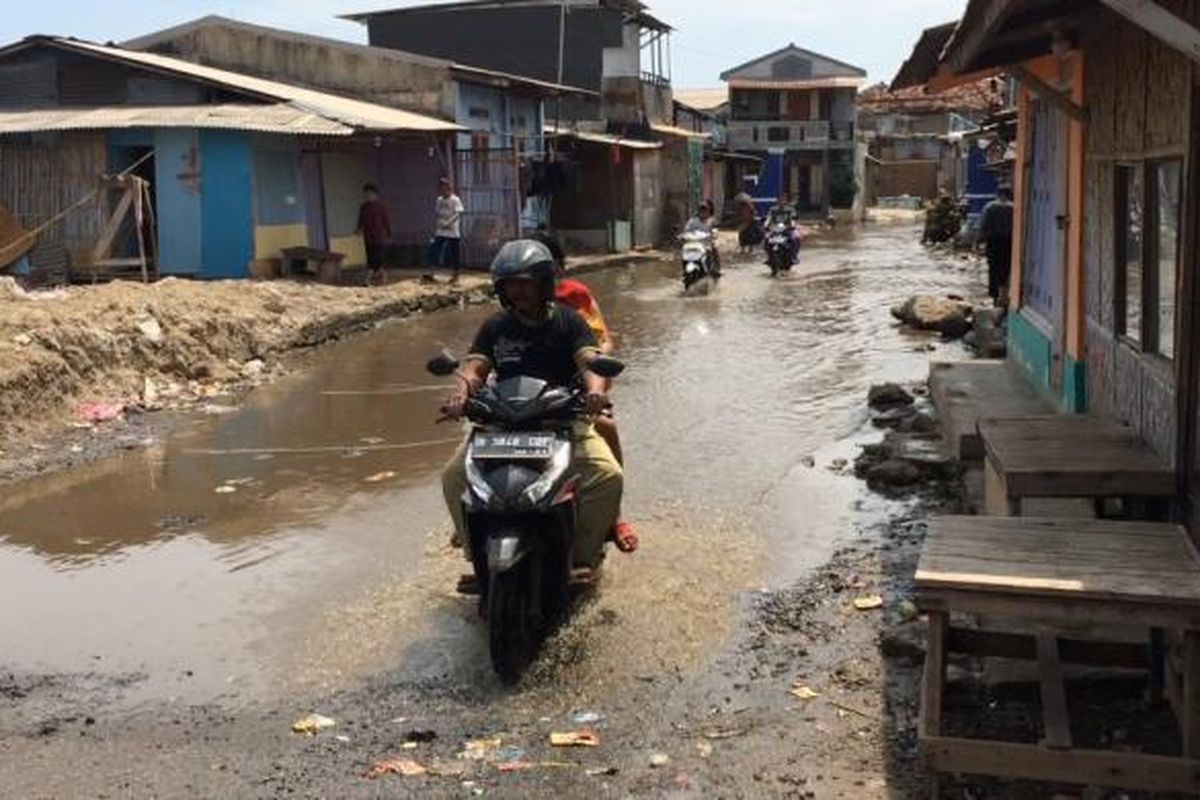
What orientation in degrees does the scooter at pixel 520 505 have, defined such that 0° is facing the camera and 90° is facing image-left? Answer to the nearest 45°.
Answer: approximately 0°

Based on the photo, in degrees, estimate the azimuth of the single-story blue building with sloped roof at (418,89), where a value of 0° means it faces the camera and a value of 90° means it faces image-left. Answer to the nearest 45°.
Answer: approximately 315°

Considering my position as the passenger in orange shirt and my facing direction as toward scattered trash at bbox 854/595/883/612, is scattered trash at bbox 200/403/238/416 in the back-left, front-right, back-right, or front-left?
back-left

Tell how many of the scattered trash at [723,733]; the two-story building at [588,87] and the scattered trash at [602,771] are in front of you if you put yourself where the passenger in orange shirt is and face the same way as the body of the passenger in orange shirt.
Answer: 2

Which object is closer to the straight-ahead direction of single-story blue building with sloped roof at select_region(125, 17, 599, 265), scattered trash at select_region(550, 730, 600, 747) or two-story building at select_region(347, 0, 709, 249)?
the scattered trash

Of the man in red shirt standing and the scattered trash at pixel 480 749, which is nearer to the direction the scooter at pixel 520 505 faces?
the scattered trash

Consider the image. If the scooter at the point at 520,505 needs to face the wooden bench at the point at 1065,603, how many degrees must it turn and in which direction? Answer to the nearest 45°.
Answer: approximately 45° to its left

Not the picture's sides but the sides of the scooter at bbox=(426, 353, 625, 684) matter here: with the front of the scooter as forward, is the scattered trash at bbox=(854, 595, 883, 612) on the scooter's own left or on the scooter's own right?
on the scooter's own left

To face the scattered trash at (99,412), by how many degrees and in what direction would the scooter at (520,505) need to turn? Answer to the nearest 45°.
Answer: approximately 135° to its right

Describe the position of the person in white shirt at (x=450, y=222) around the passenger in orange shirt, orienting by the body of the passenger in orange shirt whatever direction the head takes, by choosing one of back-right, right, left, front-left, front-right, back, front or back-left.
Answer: back

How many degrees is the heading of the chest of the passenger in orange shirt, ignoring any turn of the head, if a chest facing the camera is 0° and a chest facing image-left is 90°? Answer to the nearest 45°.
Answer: approximately 0°
